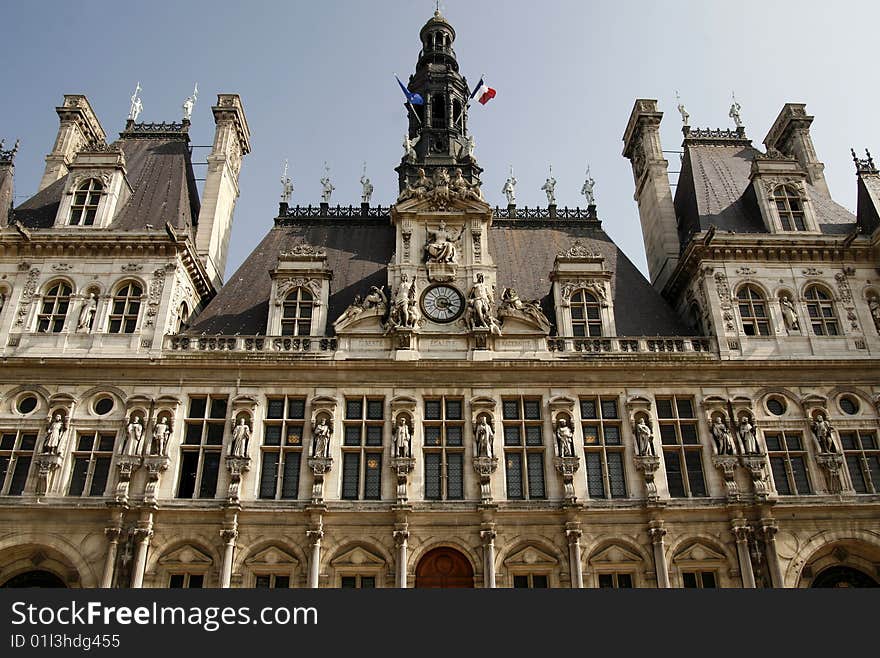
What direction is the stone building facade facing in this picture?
toward the camera
